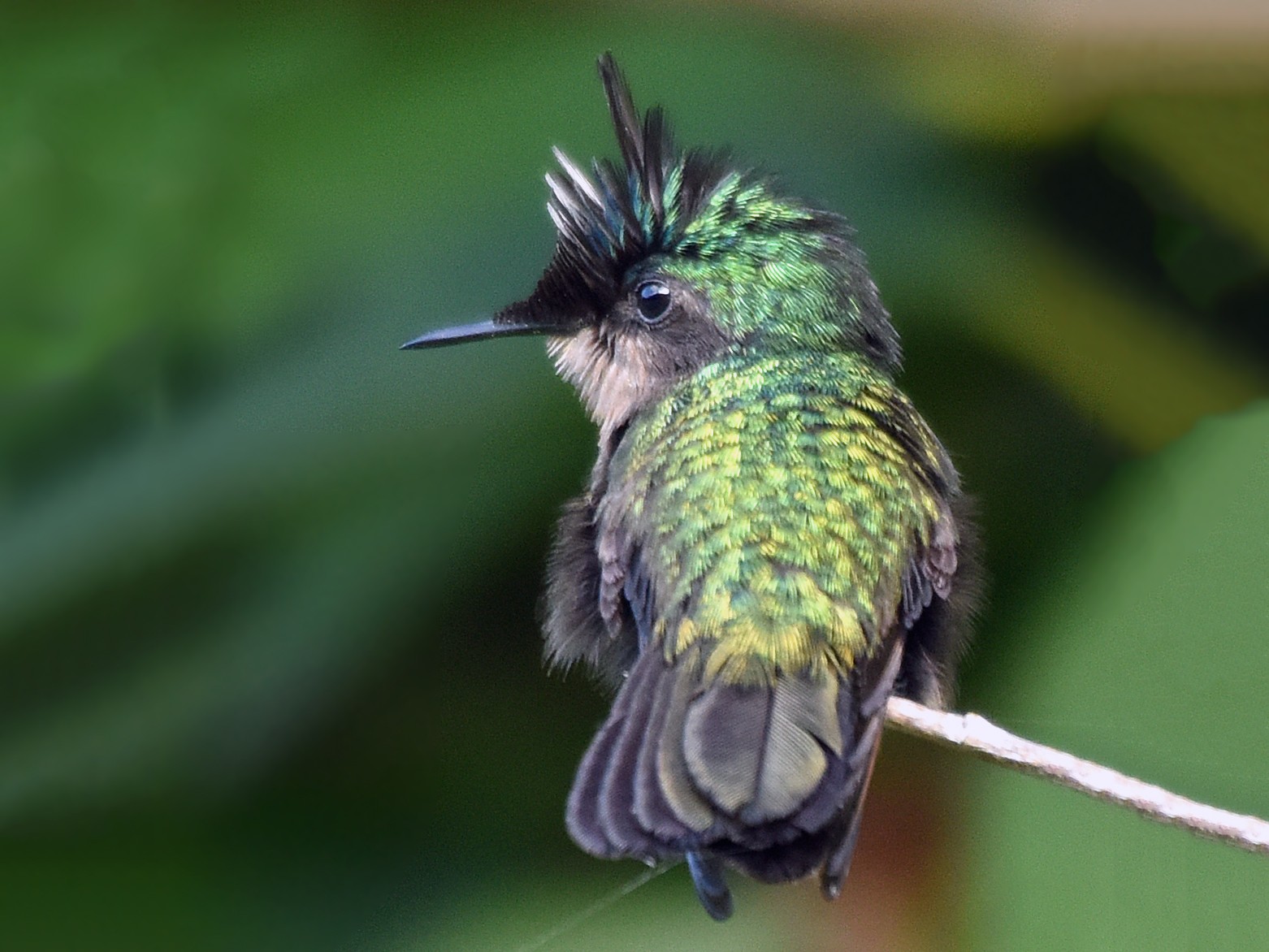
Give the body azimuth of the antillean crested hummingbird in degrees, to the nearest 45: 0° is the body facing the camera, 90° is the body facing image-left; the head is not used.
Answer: approximately 180°
